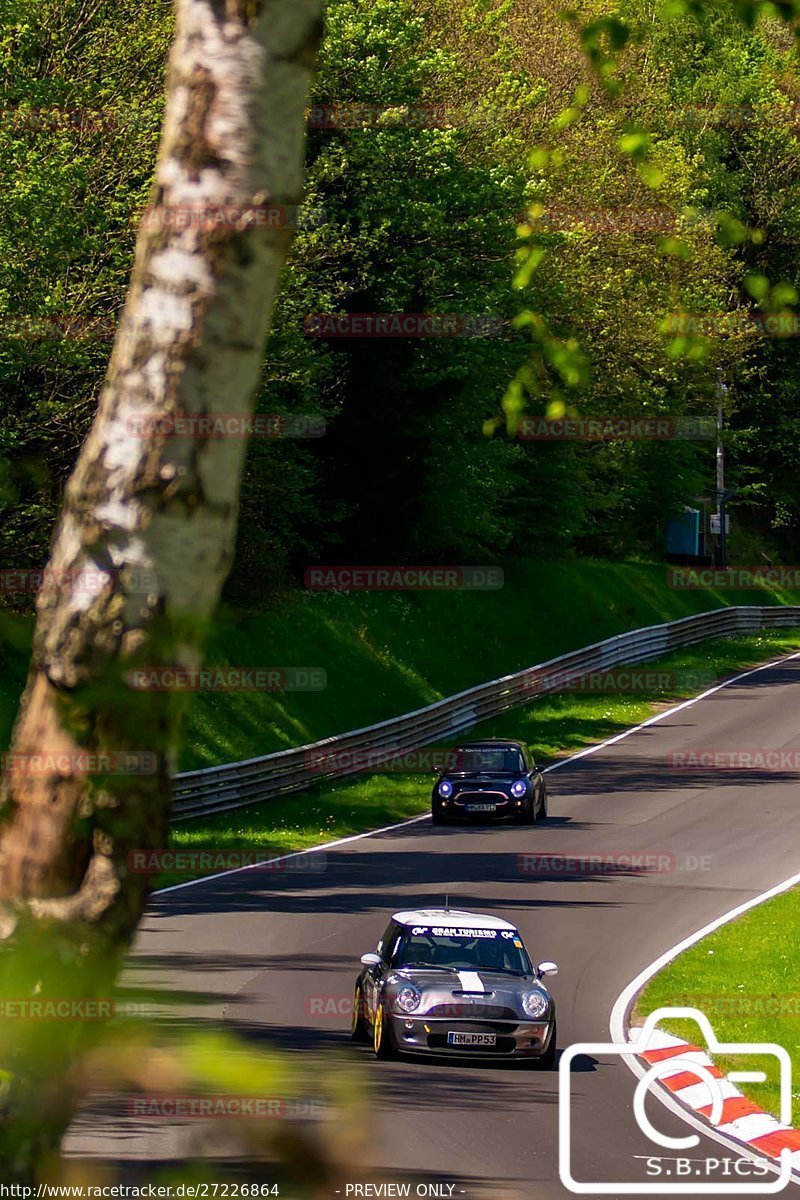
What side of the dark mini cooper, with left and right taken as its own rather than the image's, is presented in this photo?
front
